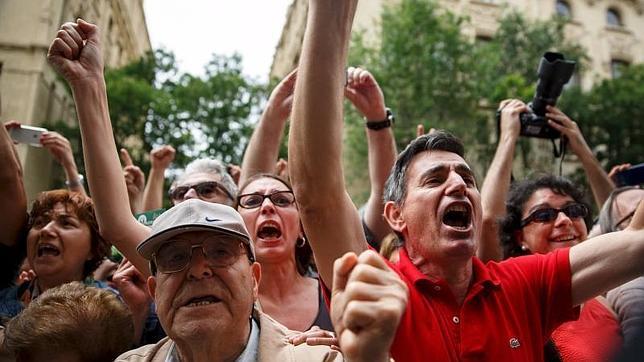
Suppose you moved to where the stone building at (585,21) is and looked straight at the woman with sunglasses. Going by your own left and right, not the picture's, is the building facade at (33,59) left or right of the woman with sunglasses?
right

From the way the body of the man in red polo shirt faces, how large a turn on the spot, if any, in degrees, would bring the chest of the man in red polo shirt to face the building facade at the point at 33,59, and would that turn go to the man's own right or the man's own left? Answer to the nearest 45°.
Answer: approximately 180°

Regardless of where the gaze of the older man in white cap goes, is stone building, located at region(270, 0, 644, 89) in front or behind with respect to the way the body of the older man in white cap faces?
behind

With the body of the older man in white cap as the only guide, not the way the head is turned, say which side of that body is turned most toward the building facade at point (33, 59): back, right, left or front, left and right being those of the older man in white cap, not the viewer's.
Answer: back

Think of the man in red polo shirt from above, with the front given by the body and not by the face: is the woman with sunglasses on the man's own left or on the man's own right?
on the man's own left

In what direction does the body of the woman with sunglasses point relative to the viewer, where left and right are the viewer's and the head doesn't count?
facing the viewer and to the right of the viewer

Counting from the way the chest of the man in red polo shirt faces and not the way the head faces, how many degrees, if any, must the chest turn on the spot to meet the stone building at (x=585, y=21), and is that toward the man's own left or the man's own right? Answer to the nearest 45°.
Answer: approximately 135° to the man's own left
